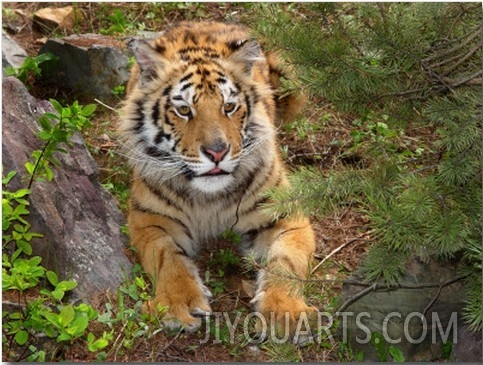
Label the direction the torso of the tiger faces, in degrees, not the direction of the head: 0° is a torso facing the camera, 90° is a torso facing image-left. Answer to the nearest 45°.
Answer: approximately 0°

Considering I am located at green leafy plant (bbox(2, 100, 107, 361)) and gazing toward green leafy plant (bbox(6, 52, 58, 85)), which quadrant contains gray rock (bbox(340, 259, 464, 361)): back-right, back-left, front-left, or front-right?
back-right

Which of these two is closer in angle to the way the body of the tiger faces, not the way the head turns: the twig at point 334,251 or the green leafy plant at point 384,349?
the green leafy plant

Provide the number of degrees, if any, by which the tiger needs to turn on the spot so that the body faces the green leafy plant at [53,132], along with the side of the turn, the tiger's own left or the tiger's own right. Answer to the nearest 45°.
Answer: approximately 45° to the tiger's own right

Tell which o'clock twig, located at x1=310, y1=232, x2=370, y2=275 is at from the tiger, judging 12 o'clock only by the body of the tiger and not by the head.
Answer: The twig is roughly at 9 o'clock from the tiger.

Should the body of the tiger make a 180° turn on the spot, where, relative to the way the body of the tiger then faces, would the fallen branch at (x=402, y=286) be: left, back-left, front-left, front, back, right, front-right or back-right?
back-right

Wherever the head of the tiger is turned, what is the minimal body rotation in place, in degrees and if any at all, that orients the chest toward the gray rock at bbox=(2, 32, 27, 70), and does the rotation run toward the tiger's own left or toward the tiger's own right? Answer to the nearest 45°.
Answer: approximately 135° to the tiger's own right

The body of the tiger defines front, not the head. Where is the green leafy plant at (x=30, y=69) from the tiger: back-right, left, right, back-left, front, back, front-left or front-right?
back-right

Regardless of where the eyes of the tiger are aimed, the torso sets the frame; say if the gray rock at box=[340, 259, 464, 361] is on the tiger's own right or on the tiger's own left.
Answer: on the tiger's own left

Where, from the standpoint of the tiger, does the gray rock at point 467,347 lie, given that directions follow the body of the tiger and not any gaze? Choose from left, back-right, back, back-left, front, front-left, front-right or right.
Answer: front-left

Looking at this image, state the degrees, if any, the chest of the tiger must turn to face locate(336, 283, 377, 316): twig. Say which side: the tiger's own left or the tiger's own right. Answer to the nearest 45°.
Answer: approximately 45° to the tiger's own left
